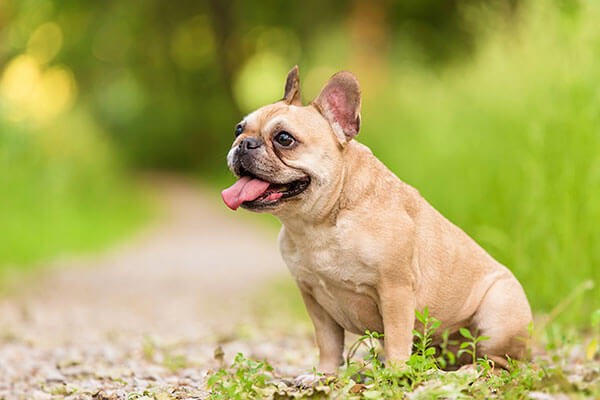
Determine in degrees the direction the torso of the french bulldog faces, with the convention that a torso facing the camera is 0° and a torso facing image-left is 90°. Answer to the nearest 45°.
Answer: approximately 45°

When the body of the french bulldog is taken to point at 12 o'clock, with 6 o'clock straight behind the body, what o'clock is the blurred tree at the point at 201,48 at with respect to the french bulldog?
The blurred tree is roughly at 4 o'clock from the french bulldog.
